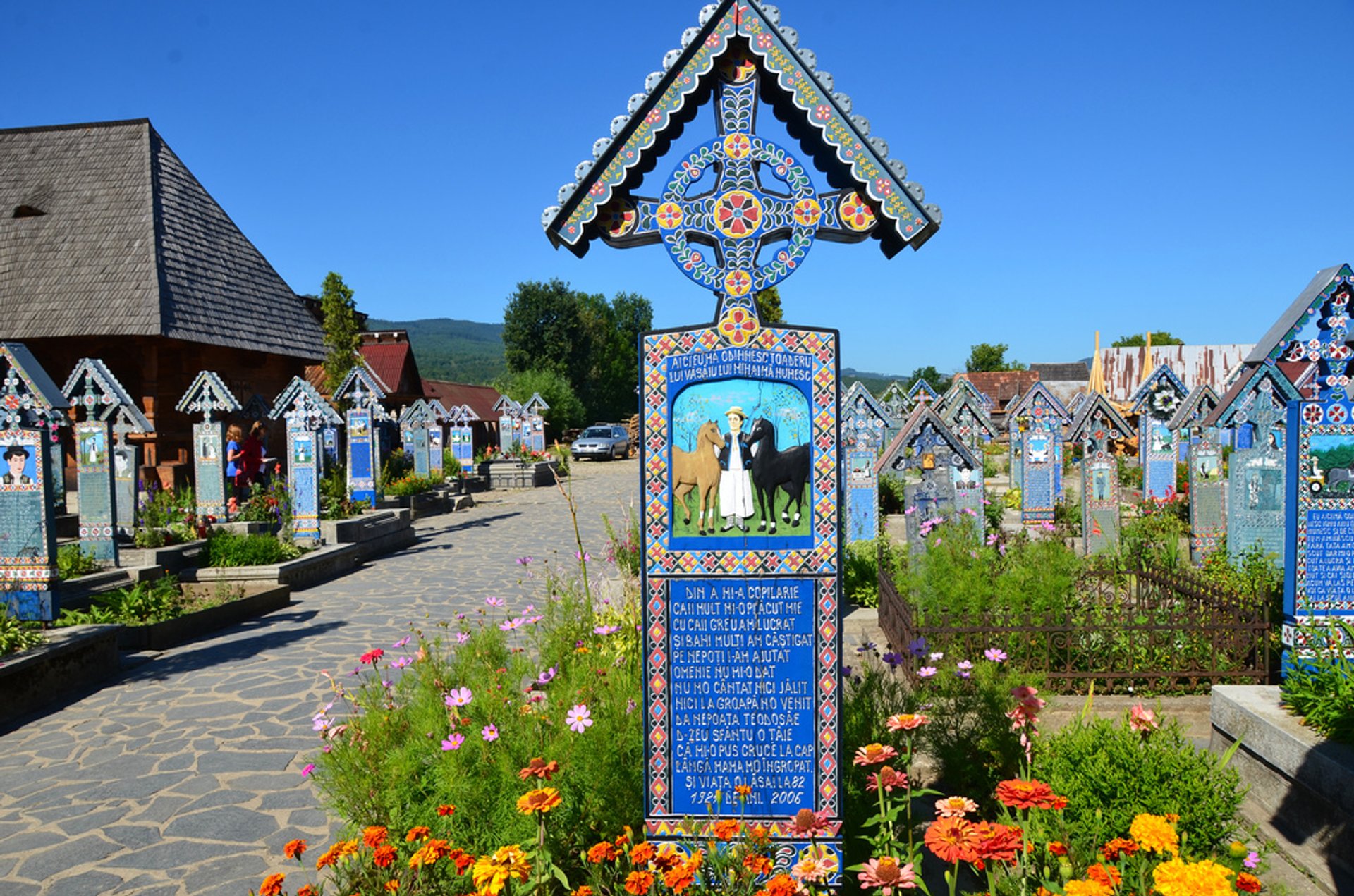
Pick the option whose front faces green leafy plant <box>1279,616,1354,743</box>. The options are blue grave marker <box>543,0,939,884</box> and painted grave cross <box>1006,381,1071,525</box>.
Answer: the painted grave cross

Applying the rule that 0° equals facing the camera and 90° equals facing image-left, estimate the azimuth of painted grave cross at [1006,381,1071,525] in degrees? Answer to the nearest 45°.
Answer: approximately 0°

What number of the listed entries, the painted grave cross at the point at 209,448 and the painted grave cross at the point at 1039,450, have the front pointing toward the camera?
2

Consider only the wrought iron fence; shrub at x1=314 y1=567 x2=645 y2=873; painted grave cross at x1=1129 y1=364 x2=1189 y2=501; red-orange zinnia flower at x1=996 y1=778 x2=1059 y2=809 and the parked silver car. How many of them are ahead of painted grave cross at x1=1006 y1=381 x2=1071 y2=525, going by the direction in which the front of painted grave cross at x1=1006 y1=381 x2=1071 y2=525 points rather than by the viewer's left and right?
3

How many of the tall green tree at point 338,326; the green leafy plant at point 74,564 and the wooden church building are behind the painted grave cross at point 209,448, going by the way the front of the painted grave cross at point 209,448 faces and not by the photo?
2

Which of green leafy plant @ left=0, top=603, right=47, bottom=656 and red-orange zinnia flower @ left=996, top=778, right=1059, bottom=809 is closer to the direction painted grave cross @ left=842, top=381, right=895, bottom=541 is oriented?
the red-orange zinnia flower

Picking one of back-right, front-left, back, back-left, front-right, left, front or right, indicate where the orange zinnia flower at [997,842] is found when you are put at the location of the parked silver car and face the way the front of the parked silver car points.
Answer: front-left

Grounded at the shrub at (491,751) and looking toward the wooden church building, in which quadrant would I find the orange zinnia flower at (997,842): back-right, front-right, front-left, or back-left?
back-right

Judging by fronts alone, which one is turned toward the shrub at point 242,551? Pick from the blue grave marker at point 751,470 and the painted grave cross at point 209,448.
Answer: the painted grave cross

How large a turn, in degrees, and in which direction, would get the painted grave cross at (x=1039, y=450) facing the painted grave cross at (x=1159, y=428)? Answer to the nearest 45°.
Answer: approximately 135° to its left
